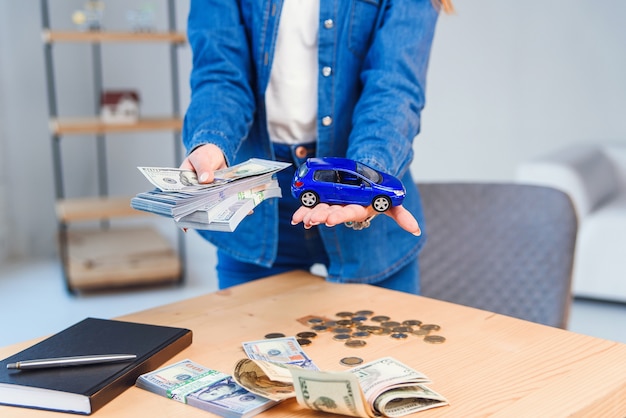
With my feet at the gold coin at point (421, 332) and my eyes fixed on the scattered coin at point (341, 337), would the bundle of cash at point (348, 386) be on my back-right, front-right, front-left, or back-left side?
front-left

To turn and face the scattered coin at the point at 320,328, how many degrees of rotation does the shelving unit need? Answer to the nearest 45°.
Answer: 0° — it already faces it

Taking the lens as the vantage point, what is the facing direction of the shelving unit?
facing the viewer

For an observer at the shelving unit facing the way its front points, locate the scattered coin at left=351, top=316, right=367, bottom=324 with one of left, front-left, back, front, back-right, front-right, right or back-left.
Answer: front

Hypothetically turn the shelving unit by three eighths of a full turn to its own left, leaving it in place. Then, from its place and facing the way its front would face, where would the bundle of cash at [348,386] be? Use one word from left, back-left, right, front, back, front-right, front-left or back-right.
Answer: back-right

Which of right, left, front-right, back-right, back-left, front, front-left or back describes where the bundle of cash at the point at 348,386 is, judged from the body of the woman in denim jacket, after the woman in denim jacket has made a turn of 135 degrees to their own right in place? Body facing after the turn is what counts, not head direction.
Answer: back-left

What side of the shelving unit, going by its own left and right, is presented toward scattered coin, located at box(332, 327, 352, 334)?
front

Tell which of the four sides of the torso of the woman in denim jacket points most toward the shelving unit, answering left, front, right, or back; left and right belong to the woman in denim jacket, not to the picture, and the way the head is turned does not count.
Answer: back

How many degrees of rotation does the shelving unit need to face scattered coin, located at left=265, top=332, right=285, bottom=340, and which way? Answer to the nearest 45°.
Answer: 0° — it already faces it

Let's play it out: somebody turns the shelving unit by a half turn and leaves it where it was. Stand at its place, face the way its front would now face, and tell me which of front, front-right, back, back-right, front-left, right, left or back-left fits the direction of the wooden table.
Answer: back

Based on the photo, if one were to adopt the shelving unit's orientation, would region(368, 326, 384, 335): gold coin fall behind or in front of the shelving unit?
in front

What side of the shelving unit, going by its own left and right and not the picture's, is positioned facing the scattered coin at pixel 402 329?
front
